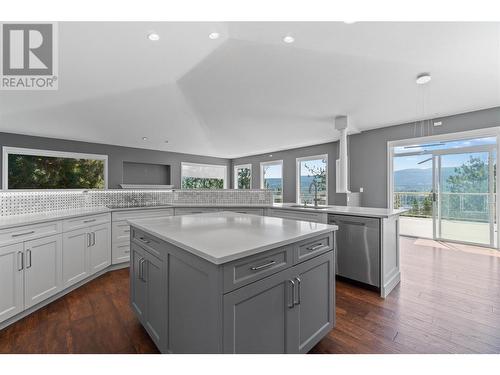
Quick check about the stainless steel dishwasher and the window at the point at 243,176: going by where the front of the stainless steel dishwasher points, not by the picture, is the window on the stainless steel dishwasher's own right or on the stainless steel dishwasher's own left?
on the stainless steel dishwasher's own right

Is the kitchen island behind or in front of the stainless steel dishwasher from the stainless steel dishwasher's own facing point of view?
in front

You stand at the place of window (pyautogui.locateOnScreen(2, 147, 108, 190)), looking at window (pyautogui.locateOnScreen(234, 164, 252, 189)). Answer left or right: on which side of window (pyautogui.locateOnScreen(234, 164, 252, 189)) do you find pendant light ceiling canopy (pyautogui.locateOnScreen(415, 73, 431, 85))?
right

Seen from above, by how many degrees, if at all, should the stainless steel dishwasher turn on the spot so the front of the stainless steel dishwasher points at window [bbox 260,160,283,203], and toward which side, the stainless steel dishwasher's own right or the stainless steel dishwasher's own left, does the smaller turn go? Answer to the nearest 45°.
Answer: approximately 90° to the stainless steel dishwasher's own right

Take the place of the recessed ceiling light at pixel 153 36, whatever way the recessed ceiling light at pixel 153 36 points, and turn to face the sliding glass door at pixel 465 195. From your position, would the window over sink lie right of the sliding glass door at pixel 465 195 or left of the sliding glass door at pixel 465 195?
left

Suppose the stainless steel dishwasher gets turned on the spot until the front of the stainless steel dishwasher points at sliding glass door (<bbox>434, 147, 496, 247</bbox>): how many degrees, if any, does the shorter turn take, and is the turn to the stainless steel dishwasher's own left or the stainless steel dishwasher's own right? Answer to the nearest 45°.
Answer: approximately 180°

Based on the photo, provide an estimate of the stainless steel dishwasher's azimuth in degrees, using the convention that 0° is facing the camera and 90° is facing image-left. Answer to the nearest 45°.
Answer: approximately 45°

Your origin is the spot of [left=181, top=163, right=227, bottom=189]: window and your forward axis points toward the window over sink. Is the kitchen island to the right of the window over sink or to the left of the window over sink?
right

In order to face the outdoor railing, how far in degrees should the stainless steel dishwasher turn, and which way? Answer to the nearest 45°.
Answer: approximately 180°

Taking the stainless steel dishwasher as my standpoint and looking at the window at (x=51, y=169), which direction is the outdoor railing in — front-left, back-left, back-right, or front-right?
back-right

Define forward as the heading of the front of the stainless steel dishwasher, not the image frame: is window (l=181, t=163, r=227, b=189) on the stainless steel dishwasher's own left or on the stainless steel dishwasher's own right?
on the stainless steel dishwasher's own right
